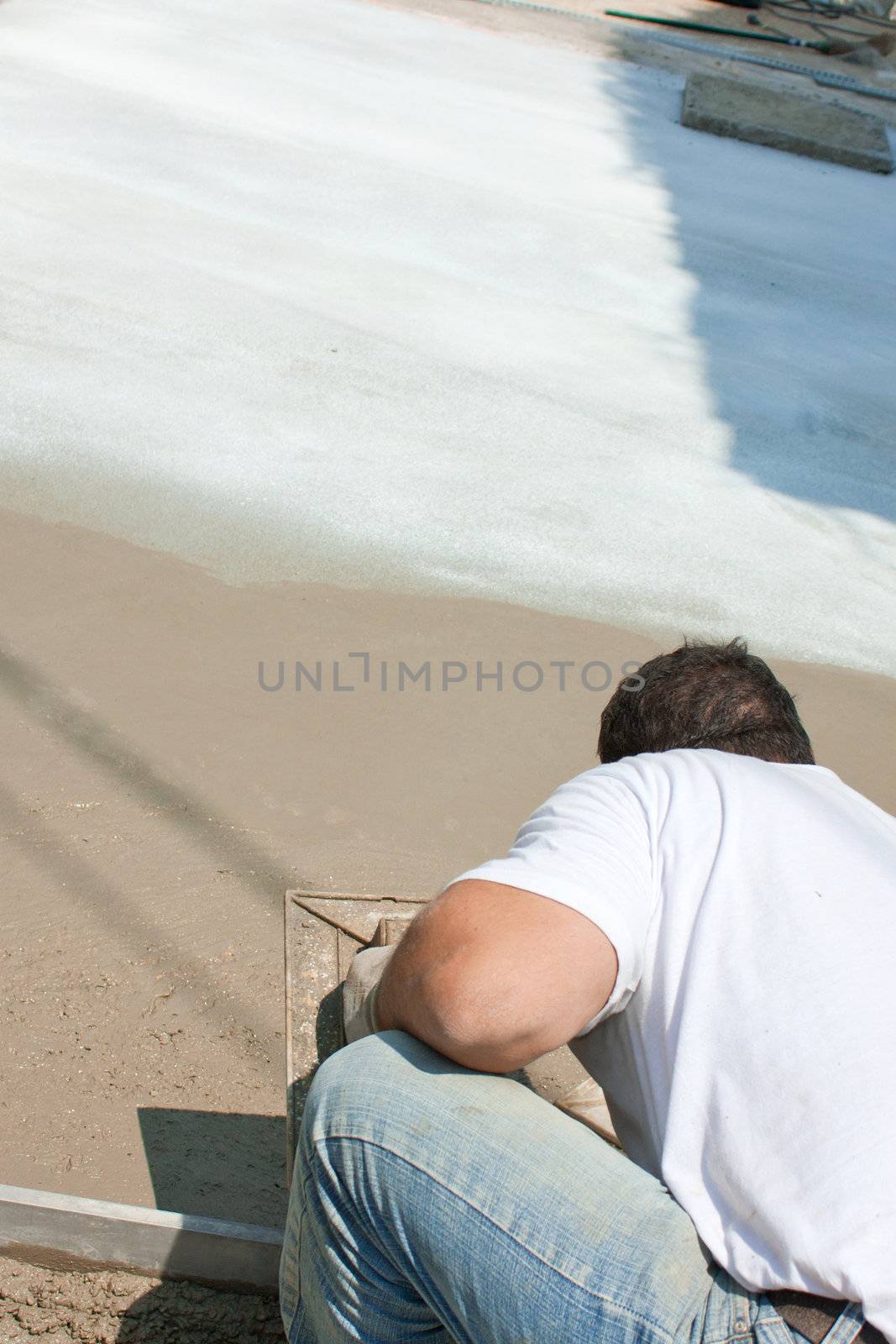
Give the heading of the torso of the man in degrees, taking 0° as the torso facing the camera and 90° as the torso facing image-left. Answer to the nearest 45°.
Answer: approximately 135°

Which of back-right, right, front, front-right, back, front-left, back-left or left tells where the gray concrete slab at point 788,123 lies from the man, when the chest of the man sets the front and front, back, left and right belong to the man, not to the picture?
front-right
